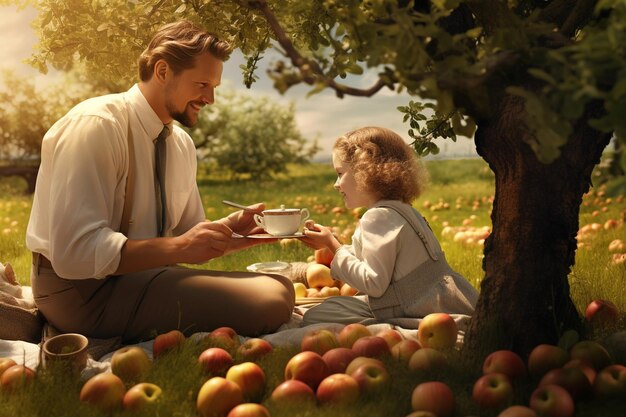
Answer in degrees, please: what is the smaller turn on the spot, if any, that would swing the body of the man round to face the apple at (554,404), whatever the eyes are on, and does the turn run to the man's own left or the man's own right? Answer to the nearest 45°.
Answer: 0° — they already face it

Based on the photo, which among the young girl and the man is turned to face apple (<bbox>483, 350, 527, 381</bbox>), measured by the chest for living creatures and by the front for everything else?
the man

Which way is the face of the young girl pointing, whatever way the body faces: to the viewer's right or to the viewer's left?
to the viewer's left

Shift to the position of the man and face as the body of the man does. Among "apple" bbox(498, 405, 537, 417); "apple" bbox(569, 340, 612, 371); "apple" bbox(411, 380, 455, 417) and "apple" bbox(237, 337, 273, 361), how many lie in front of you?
4

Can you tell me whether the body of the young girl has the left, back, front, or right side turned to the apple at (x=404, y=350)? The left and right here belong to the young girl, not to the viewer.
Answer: left

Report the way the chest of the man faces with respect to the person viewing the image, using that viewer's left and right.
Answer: facing the viewer and to the right of the viewer

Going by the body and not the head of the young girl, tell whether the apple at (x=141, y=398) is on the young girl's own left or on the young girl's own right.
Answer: on the young girl's own left

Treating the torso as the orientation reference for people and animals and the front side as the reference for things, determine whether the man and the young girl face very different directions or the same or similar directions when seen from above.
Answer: very different directions

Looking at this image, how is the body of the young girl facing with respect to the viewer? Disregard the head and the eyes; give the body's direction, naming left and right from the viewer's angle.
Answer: facing to the left of the viewer

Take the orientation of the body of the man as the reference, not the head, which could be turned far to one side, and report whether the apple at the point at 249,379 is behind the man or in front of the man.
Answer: in front

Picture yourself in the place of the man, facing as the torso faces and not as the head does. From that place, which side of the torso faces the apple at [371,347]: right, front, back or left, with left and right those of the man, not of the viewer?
front

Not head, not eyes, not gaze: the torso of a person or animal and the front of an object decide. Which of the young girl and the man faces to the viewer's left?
the young girl

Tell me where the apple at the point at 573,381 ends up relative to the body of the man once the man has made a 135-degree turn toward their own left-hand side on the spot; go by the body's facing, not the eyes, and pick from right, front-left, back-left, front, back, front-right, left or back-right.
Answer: back-right

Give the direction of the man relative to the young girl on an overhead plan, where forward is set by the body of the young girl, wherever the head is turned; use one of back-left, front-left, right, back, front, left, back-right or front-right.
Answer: front

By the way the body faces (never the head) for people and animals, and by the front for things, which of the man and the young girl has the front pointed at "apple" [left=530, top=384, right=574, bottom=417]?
the man

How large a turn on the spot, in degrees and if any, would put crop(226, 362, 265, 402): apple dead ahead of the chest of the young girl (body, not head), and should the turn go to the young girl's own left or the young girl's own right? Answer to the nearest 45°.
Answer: approximately 90° to the young girl's own left

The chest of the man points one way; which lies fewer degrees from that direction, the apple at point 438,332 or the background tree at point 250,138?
the apple

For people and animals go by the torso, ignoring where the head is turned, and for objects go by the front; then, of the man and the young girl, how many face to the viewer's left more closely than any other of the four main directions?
1
